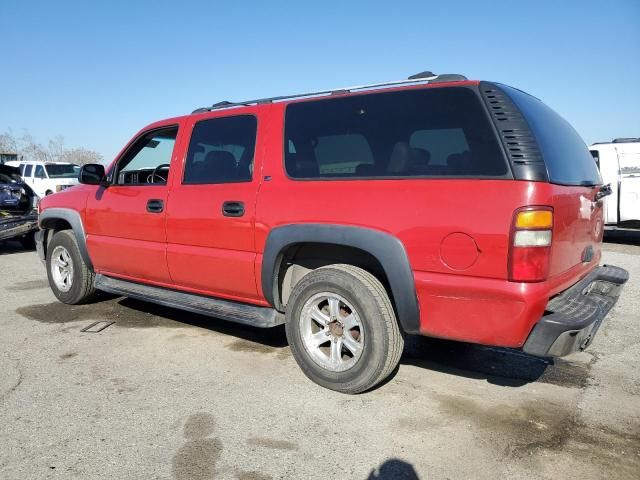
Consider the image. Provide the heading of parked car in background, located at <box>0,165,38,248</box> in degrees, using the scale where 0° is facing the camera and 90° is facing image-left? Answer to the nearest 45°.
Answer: approximately 315°

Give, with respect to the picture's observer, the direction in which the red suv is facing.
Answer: facing away from the viewer and to the left of the viewer

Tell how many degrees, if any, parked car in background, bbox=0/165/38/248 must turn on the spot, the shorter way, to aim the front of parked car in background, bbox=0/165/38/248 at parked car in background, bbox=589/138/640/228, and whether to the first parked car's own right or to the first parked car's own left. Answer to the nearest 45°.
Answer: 0° — it already faces it

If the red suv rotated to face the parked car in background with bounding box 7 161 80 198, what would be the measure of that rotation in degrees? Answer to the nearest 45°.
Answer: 0° — it already faces it

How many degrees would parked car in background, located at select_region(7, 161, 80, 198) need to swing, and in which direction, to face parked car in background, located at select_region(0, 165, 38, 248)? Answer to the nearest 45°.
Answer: approximately 45° to its right

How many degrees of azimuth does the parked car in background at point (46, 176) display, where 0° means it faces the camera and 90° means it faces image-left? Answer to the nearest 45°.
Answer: approximately 315°

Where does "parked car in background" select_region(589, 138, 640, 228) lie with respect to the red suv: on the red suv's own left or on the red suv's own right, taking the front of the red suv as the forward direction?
on the red suv's own right

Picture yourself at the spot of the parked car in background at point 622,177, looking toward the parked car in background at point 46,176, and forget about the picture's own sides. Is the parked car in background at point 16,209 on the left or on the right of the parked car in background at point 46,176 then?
left
